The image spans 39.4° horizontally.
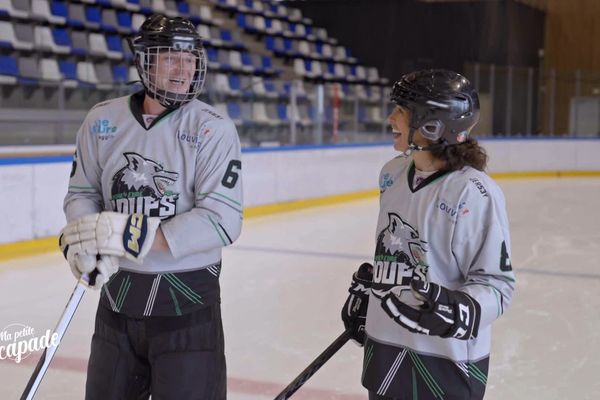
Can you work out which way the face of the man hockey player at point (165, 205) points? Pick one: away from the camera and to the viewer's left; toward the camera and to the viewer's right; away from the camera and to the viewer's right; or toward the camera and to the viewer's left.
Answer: toward the camera and to the viewer's right

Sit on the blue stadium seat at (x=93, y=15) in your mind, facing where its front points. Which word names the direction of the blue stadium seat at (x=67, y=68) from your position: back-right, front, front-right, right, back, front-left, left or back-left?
front-right

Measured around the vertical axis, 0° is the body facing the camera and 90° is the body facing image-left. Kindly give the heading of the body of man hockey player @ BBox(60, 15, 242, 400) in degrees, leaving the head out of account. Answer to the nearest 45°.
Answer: approximately 0°

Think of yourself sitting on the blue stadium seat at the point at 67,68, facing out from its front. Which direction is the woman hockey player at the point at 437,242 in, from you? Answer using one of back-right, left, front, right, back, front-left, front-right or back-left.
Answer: front-right

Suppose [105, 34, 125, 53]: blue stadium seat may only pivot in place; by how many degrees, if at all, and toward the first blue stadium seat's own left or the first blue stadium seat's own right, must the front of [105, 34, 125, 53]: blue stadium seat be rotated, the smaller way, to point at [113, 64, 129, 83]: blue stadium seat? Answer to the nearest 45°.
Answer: approximately 45° to the first blue stadium seat's own right

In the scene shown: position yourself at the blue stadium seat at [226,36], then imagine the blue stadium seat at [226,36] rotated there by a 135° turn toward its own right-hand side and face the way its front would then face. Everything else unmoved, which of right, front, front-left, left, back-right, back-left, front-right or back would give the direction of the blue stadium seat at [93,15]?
front-left

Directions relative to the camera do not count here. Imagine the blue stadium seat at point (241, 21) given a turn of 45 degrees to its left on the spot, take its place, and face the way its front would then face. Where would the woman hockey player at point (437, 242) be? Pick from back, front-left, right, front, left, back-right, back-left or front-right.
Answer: right

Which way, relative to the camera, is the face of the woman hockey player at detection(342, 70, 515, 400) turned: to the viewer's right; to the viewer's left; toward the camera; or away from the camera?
to the viewer's left

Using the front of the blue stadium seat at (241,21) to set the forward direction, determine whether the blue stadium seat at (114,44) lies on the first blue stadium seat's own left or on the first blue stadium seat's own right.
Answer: on the first blue stadium seat's own right

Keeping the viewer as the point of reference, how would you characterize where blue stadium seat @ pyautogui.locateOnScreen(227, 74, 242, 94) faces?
facing the viewer and to the right of the viewer

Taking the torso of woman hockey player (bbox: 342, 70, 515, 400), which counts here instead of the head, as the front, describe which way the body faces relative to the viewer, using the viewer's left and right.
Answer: facing the viewer and to the left of the viewer

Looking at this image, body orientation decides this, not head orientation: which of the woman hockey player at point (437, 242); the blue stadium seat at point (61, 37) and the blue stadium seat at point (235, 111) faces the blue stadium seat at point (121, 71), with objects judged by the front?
the blue stadium seat at point (61, 37)

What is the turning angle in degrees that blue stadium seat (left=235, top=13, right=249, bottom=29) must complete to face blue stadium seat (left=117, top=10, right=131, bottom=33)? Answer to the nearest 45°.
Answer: approximately 90° to its right

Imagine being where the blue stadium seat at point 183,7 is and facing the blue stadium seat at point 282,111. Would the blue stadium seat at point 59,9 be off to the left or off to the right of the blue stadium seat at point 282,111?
right

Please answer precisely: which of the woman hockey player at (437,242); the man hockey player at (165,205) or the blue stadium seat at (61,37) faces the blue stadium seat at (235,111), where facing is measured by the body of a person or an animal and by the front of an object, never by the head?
the blue stadium seat at (61,37)

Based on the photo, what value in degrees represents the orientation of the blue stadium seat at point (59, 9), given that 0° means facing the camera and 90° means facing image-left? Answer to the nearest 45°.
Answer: approximately 315°

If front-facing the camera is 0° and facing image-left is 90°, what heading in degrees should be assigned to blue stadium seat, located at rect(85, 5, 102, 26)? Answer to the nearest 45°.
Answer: approximately 315°

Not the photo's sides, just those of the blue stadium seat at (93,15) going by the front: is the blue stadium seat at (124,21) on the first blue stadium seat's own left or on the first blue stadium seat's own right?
on the first blue stadium seat's own left
